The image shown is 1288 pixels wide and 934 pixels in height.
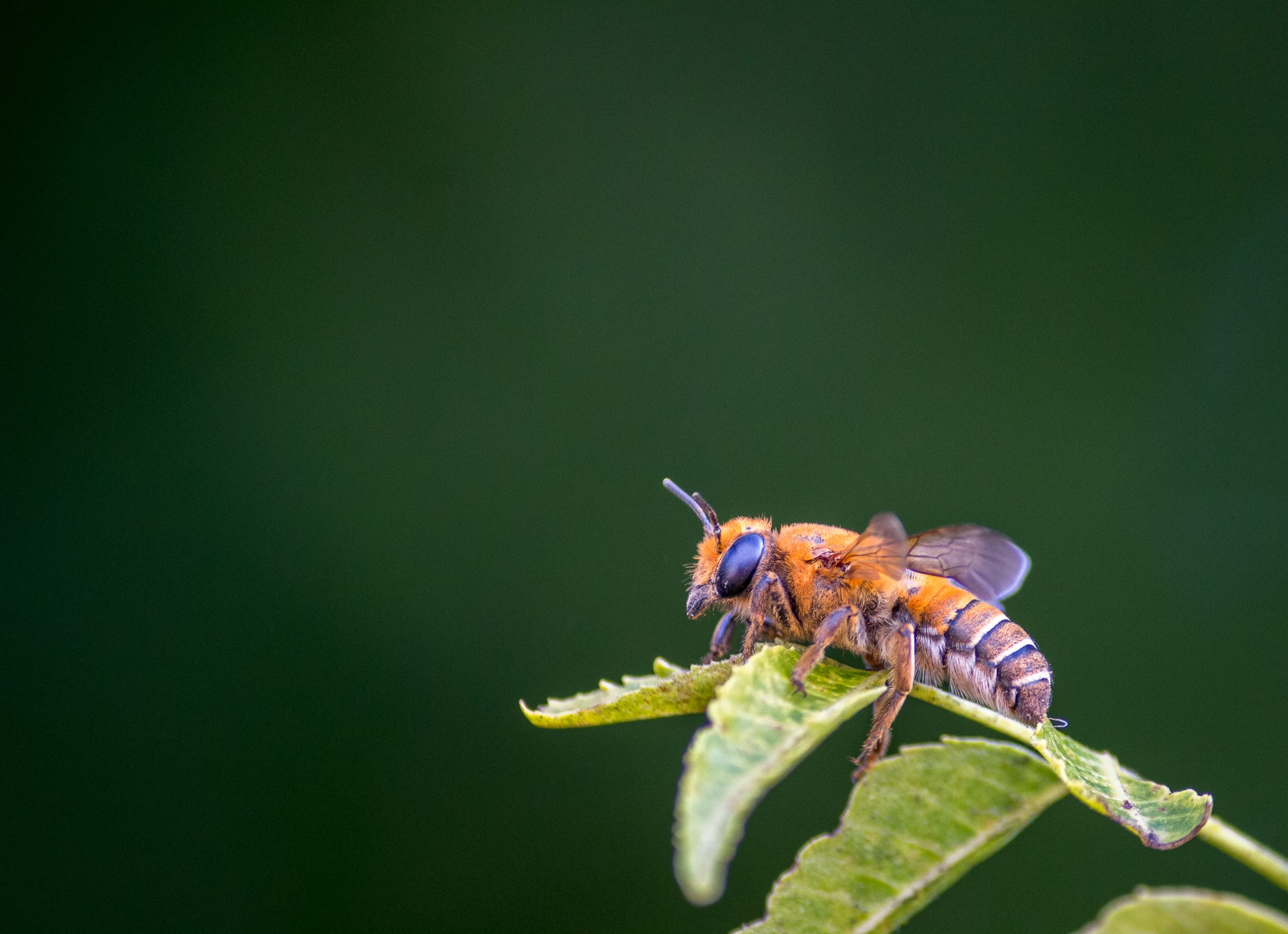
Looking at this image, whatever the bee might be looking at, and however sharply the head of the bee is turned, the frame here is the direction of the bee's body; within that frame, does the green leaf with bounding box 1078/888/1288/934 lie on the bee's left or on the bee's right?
on the bee's left

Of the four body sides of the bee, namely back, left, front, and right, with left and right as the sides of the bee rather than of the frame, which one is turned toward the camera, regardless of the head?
left

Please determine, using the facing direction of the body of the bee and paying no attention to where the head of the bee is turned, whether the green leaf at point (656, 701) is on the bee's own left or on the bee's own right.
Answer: on the bee's own left

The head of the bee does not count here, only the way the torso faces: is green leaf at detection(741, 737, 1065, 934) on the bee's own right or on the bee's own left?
on the bee's own left
